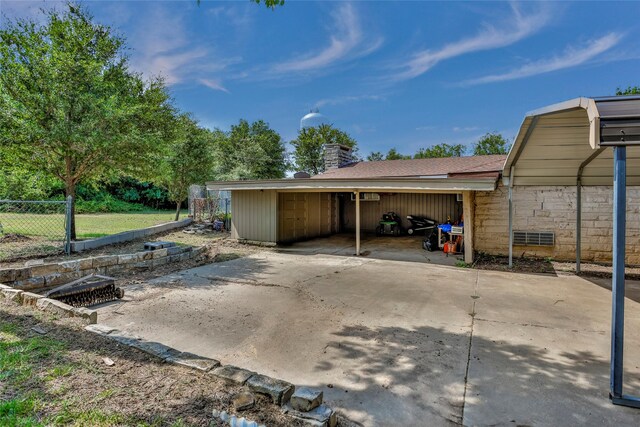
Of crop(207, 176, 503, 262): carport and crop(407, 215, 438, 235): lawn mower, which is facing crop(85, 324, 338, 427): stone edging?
the carport

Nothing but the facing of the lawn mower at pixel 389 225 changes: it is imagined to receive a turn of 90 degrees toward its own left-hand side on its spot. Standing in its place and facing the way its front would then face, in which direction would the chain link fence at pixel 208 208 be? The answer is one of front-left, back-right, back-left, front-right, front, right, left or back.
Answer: back

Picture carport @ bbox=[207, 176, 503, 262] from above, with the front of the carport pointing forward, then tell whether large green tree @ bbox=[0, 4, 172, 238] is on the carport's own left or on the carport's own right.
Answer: on the carport's own right

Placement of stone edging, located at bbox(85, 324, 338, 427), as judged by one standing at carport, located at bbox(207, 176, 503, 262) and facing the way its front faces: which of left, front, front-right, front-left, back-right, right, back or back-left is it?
front

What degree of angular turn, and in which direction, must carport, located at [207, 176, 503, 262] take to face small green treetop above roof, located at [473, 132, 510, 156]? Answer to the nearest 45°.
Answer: approximately 135° to its left

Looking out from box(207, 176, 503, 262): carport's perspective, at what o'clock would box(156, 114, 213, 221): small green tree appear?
The small green tree is roughly at 4 o'clock from the carport.
